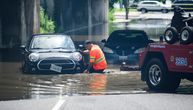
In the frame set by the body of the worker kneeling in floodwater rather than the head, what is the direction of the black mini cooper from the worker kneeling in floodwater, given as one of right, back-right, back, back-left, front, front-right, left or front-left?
front

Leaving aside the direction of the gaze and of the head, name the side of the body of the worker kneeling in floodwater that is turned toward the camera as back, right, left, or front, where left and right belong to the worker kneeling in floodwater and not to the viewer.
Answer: left

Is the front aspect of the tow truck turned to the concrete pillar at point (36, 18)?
no

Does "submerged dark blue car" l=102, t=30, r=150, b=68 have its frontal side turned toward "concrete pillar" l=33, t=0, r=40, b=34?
no

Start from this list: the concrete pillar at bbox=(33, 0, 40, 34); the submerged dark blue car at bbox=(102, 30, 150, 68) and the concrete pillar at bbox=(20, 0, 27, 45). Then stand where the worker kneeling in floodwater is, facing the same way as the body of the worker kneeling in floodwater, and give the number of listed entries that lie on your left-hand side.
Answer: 0

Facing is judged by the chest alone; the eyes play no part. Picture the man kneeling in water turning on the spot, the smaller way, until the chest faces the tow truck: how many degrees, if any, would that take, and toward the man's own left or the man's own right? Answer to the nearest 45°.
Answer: approximately 135° to the man's own left

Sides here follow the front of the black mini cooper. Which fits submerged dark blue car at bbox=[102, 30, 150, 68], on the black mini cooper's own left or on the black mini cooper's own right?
on the black mini cooper's own left

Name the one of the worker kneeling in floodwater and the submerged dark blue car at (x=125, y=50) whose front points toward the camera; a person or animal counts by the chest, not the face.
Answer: the submerged dark blue car

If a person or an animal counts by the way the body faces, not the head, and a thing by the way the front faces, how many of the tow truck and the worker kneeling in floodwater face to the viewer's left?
1

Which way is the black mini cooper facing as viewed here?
toward the camera

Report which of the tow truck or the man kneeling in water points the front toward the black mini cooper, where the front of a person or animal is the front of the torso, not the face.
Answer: the man kneeling in water

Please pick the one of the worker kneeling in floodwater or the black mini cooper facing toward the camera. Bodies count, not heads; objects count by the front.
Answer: the black mini cooper

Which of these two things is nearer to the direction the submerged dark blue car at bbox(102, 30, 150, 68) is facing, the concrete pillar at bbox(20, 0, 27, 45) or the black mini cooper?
the black mini cooper

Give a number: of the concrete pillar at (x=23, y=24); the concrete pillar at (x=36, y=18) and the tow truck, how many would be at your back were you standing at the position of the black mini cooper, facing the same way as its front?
2

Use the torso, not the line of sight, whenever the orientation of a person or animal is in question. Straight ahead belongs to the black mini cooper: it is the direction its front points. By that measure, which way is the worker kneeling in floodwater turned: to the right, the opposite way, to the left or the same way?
to the right
